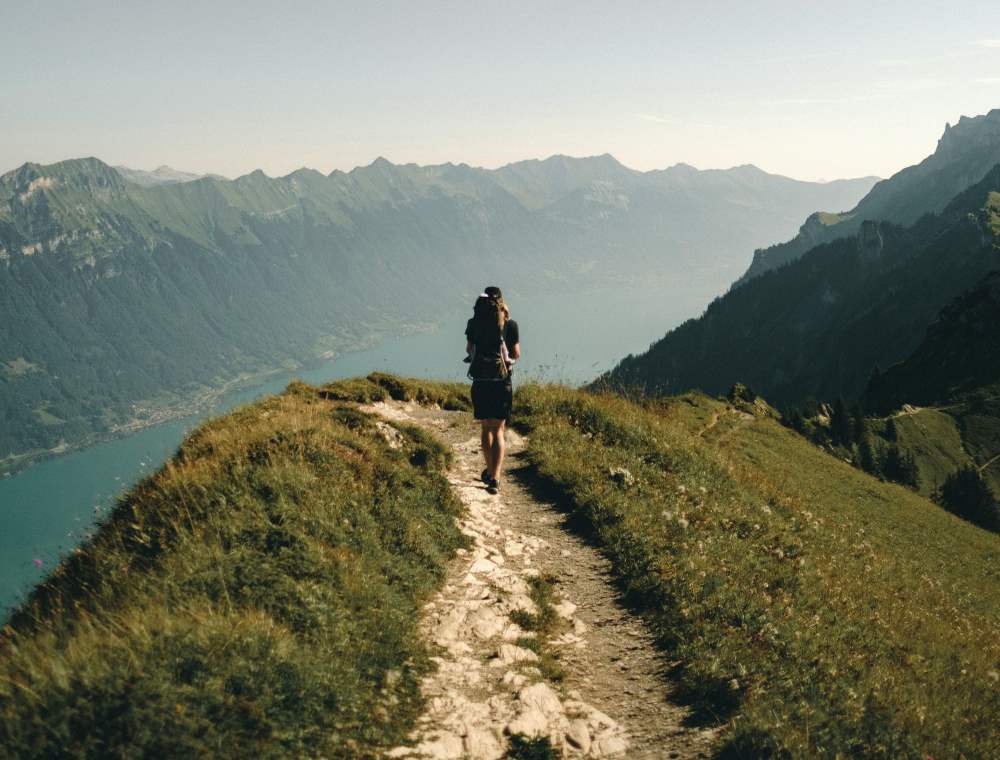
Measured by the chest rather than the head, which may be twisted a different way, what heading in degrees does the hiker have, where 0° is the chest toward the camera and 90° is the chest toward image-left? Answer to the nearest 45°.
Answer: approximately 180°
